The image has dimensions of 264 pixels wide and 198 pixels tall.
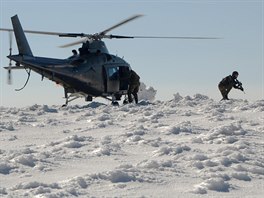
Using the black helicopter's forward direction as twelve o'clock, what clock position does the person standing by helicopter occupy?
The person standing by helicopter is roughly at 2 o'clock from the black helicopter.

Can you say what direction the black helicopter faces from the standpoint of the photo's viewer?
facing away from the viewer and to the right of the viewer

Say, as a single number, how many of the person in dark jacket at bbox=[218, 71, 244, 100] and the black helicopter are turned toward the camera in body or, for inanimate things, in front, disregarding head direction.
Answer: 0

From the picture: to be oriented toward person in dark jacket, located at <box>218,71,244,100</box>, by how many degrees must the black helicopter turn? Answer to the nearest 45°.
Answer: approximately 45° to its right
